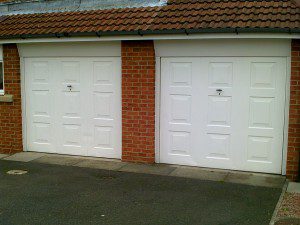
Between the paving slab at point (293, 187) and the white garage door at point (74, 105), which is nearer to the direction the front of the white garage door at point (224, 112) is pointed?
the paving slab

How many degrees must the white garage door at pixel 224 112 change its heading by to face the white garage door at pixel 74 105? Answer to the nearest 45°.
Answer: approximately 90° to its right

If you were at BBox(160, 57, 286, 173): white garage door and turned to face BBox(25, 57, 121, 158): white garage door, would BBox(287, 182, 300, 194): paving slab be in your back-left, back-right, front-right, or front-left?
back-left

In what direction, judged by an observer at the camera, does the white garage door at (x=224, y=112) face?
facing the viewer

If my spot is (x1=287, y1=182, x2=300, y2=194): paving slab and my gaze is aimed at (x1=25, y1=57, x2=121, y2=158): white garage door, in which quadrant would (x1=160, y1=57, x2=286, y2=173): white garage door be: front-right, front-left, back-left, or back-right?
front-right

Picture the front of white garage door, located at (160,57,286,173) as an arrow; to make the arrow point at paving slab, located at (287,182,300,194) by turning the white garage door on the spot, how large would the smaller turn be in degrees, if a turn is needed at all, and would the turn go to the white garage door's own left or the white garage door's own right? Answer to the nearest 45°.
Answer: approximately 45° to the white garage door's own left
